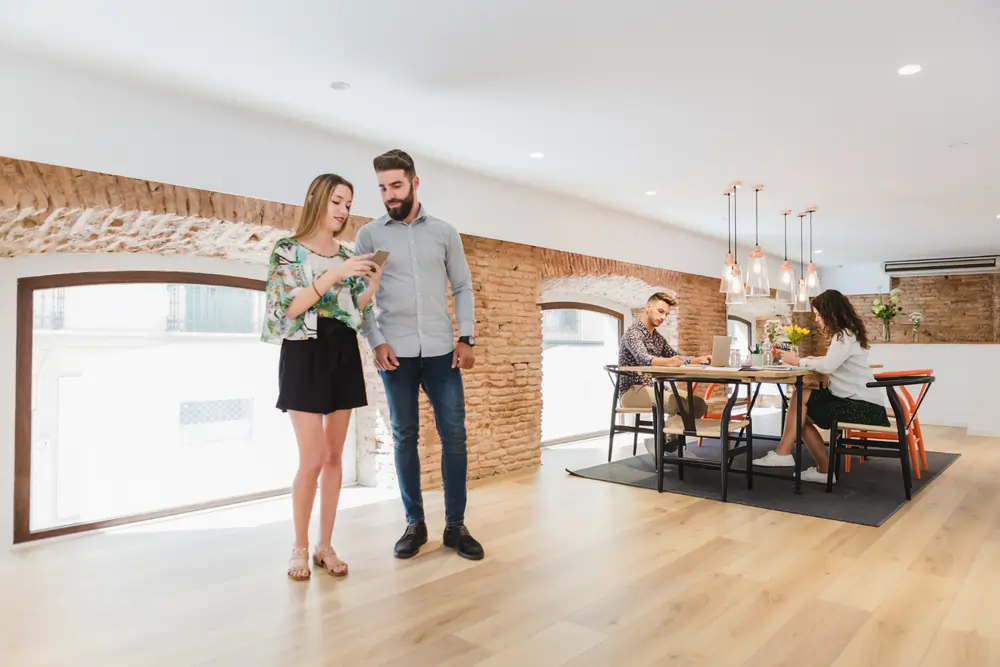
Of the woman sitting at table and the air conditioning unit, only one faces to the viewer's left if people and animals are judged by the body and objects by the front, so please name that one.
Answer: the woman sitting at table

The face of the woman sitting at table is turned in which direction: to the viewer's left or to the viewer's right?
to the viewer's left

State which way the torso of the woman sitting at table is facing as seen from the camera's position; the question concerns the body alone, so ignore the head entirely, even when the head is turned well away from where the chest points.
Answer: to the viewer's left

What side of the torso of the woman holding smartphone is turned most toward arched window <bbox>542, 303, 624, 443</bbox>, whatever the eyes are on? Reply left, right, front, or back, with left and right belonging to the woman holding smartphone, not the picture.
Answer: left

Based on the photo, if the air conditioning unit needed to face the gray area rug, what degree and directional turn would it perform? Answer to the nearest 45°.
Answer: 0° — it already faces it

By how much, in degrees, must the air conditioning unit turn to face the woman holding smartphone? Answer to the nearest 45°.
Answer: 0° — it already faces them

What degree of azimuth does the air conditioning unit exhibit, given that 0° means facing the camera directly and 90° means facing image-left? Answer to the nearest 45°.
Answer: approximately 0°

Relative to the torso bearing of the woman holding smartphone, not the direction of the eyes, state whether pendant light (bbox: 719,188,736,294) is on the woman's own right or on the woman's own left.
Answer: on the woman's own left

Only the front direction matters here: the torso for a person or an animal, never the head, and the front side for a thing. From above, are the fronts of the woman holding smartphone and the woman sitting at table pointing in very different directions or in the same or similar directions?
very different directions
